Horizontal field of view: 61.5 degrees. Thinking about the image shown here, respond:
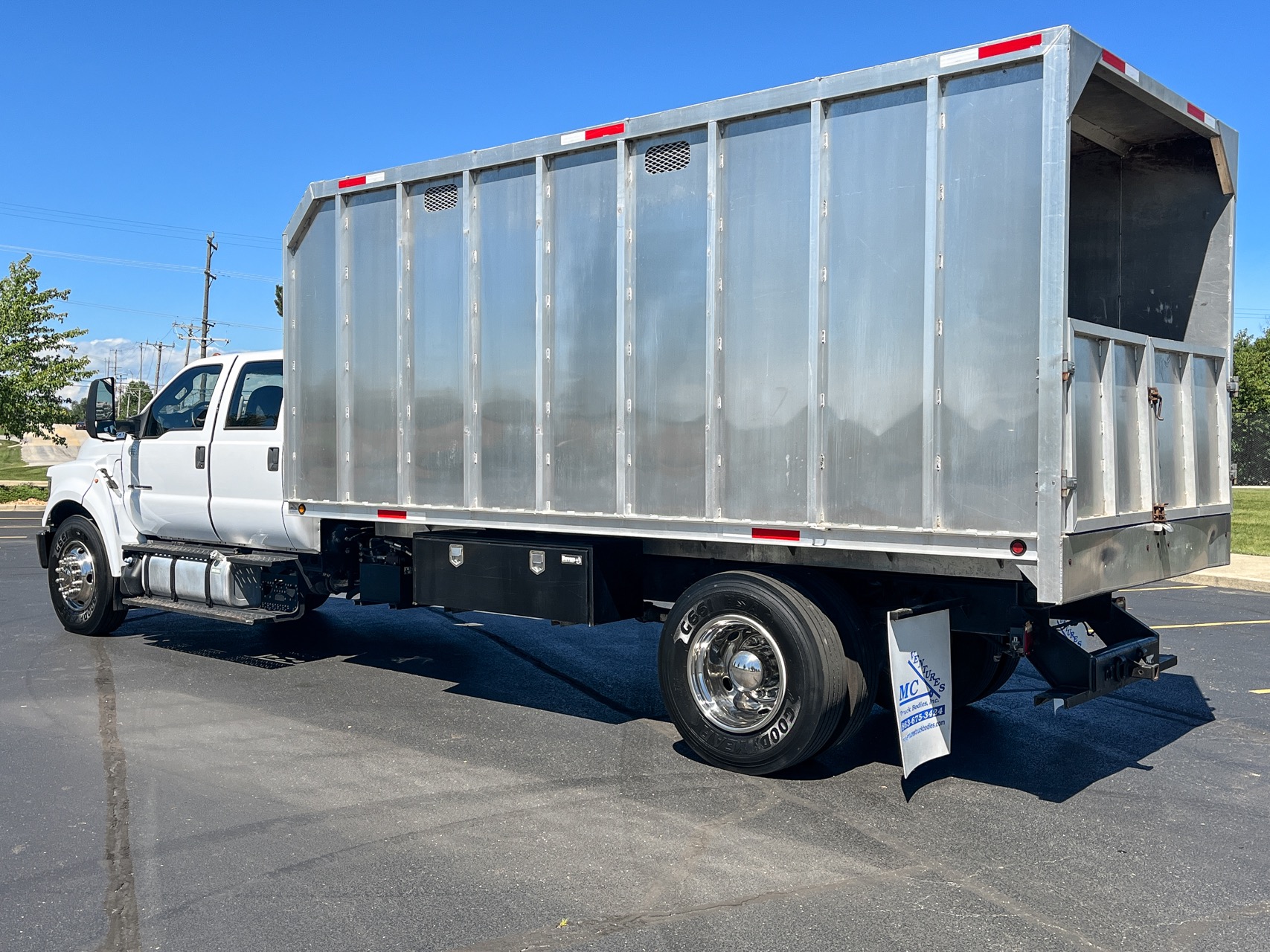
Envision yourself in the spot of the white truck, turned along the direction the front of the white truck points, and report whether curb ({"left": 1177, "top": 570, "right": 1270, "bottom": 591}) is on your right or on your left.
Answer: on your right

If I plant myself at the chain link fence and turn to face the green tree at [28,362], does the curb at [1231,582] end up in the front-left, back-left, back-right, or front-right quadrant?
front-left

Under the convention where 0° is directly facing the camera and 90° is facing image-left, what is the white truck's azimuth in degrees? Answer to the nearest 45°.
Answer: approximately 135°

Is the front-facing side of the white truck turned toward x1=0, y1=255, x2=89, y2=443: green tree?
yes
